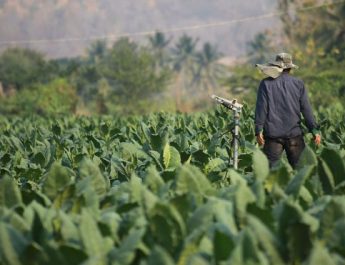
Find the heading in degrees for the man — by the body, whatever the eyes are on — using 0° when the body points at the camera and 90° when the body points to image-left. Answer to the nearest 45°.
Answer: approximately 180°
